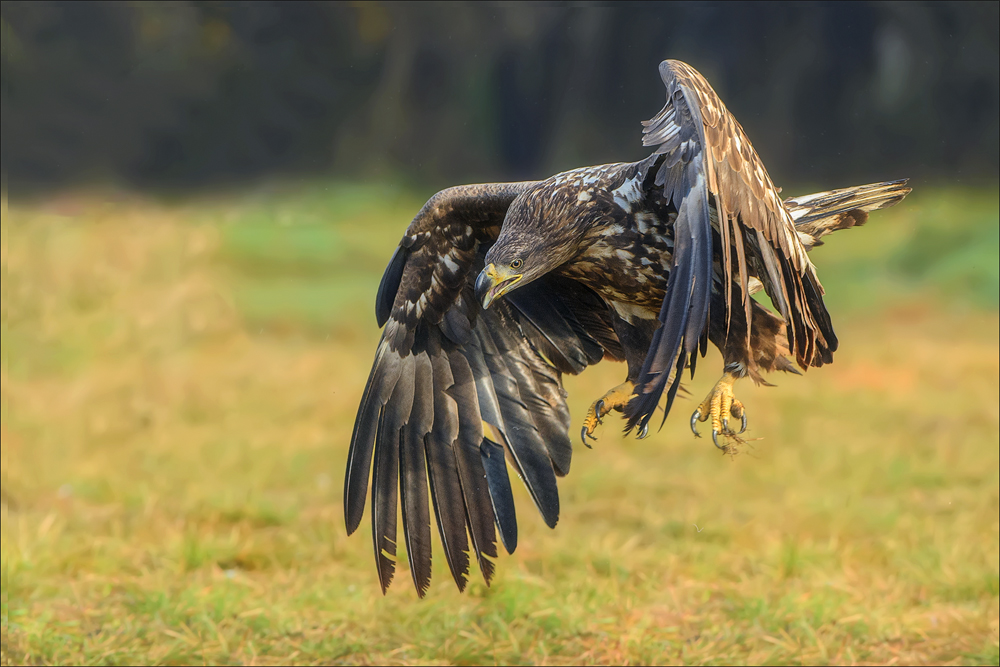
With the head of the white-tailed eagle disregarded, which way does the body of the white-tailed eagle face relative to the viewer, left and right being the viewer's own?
facing the viewer and to the left of the viewer
